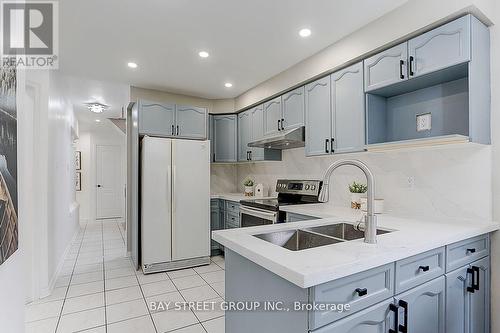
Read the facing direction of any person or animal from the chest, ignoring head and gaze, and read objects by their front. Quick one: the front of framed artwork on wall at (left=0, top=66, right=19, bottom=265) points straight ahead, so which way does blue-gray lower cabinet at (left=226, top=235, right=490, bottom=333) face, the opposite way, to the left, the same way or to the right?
to the right

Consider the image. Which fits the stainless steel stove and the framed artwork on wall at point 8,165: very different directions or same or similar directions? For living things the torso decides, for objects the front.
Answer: very different directions

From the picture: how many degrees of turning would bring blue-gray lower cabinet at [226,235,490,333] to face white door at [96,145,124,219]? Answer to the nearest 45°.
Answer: approximately 180°

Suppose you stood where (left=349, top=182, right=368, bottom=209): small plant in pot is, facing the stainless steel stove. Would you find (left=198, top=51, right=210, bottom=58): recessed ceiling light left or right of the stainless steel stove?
left

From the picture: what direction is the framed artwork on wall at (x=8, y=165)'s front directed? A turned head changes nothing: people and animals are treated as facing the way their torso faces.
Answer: to the viewer's right

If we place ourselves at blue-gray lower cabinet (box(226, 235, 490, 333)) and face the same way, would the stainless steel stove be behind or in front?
behind

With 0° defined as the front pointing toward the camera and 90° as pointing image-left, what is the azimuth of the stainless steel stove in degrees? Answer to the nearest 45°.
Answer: approximately 45°

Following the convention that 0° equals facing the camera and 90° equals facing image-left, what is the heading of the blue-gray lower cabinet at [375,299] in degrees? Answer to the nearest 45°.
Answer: approximately 315°

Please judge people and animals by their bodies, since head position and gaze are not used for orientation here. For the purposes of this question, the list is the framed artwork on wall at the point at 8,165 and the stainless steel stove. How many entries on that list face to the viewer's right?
1

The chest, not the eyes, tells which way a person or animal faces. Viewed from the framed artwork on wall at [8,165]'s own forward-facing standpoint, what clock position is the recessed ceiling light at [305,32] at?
The recessed ceiling light is roughly at 12 o'clock from the framed artwork on wall.

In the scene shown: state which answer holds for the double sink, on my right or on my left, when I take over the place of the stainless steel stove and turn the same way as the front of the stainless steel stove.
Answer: on my left
